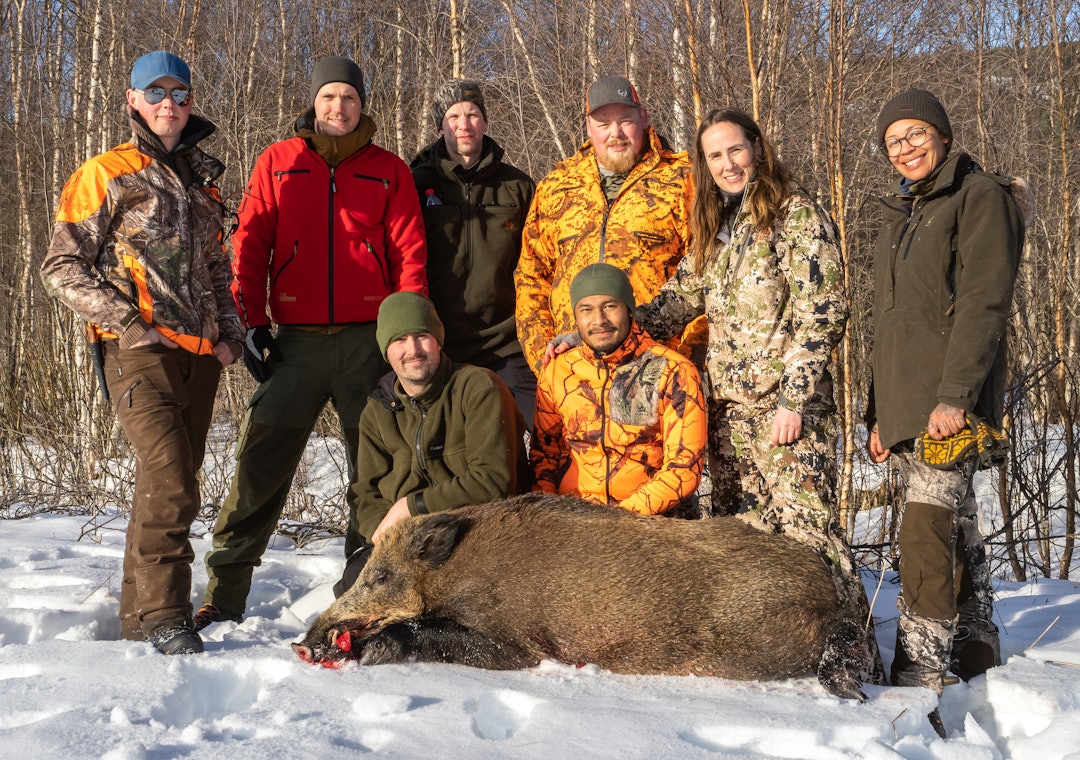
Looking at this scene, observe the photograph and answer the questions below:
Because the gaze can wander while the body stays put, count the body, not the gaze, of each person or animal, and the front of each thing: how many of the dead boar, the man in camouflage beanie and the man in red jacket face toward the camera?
2

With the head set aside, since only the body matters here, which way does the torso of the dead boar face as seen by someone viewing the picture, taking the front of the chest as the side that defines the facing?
to the viewer's left

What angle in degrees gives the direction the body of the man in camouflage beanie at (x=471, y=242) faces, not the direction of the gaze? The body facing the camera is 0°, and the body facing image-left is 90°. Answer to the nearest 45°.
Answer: approximately 0°

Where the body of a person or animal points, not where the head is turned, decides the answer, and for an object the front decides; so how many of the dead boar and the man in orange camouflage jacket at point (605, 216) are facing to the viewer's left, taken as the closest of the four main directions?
1

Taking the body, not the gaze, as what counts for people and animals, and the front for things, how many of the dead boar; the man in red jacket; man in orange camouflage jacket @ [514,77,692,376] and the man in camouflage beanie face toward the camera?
3

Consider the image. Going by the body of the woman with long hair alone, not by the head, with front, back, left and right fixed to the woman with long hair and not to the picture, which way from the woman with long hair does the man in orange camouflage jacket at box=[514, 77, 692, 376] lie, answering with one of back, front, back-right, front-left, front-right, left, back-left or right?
right

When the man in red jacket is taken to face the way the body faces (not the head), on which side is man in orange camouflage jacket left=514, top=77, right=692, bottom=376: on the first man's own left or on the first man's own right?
on the first man's own left

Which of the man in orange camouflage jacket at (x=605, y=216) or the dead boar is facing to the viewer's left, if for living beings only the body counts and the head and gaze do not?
the dead boar
